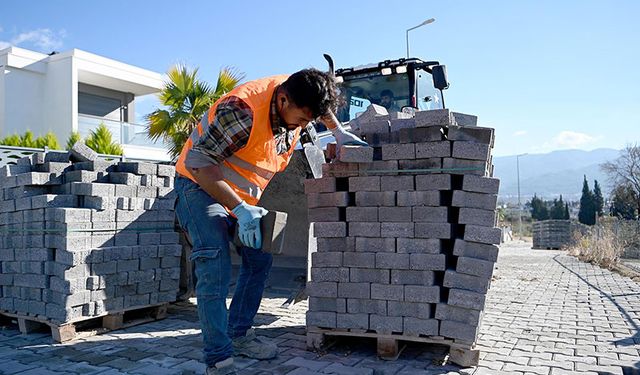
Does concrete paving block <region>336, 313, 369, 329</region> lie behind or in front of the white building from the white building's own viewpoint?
in front

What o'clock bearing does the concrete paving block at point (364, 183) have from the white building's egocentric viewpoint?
The concrete paving block is roughly at 1 o'clock from the white building.

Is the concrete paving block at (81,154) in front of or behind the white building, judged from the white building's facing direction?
in front

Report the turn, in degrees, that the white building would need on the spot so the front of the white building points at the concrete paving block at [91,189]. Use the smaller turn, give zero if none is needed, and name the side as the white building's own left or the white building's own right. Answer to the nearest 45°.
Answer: approximately 45° to the white building's own right

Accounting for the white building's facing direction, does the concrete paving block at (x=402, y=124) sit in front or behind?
in front

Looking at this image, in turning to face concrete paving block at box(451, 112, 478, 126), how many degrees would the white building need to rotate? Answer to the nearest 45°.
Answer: approximately 45° to its right

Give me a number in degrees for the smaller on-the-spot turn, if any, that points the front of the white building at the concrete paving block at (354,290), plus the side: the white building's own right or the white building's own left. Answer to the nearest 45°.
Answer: approximately 45° to the white building's own right

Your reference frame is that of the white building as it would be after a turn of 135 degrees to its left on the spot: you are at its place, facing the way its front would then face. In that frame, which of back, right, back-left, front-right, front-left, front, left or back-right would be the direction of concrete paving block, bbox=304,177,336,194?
back

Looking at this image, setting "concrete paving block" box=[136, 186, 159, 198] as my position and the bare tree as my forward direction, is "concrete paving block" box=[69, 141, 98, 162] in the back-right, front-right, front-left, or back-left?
back-left

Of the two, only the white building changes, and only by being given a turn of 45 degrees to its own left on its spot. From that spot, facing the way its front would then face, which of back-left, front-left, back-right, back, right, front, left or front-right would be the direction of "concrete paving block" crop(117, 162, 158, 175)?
right

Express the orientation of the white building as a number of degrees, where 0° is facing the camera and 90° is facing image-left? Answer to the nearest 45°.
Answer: approximately 315°
